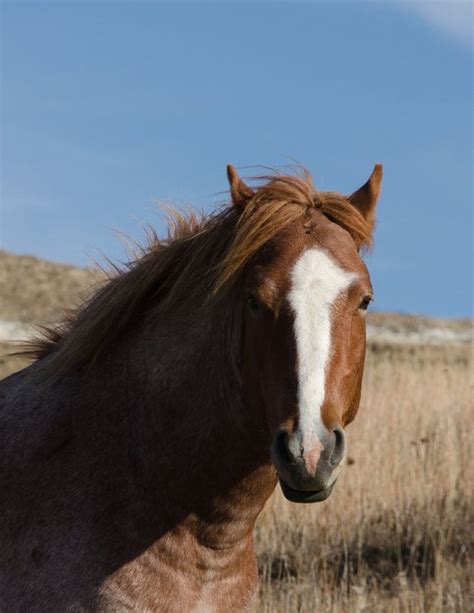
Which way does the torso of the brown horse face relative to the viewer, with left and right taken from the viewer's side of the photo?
facing the viewer and to the right of the viewer
